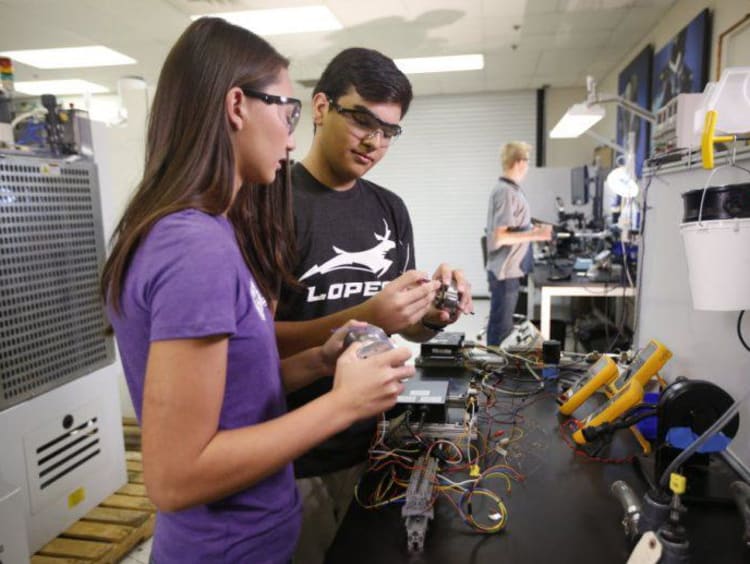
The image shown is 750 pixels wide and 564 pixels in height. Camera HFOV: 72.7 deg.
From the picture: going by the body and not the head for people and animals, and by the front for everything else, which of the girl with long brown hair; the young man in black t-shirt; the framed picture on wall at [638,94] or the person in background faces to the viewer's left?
the framed picture on wall

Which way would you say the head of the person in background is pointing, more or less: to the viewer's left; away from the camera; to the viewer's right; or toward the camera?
to the viewer's right

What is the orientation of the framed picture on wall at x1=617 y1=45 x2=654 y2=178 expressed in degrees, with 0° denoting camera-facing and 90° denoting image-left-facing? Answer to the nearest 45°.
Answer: approximately 90°

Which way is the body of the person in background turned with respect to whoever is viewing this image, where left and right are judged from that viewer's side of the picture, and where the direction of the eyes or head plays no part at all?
facing to the right of the viewer

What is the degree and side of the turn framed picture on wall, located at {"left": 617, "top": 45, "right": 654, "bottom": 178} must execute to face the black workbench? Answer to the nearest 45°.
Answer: approximately 90° to its left

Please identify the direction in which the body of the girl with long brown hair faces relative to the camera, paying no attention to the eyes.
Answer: to the viewer's right

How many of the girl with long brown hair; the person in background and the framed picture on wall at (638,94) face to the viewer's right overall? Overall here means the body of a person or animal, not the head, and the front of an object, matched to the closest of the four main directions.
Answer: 2

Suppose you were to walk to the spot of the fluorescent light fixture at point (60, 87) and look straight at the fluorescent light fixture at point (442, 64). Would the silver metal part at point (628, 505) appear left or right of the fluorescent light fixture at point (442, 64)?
right

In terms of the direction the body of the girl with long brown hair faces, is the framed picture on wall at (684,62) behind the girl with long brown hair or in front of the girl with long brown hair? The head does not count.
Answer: in front

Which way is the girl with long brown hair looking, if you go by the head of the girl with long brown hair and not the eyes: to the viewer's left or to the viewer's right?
to the viewer's right

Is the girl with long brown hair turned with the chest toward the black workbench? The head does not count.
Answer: yes

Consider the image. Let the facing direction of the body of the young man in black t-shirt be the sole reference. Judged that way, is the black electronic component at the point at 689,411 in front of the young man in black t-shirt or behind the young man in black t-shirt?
in front

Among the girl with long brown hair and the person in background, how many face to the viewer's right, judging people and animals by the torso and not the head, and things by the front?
2
